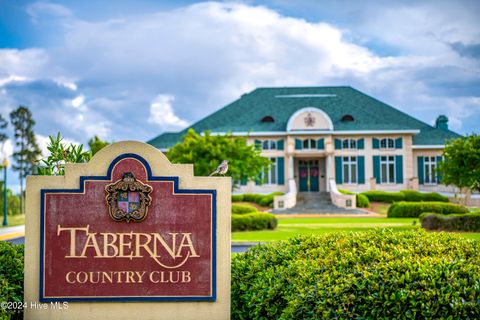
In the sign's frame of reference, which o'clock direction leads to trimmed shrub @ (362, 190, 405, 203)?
The trimmed shrub is roughly at 7 o'clock from the sign.

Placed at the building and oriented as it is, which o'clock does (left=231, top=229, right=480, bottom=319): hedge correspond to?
The hedge is roughly at 12 o'clock from the building.

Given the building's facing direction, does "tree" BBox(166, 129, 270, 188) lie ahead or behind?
ahead

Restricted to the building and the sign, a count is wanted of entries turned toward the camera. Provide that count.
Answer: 2

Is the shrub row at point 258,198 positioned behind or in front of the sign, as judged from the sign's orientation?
behind

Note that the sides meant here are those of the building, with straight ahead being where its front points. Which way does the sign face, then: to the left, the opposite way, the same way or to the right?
the same way

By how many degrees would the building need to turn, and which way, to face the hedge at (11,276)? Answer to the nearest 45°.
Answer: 0° — it already faces it

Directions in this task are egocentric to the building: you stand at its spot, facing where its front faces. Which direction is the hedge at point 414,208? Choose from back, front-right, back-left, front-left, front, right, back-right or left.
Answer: front

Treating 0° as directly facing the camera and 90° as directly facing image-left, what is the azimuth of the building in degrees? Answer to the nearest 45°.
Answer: approximately 0°

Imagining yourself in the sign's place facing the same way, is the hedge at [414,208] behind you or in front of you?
behind

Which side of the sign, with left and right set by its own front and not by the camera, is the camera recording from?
front

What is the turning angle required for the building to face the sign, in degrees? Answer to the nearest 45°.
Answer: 0° — it already faces it
